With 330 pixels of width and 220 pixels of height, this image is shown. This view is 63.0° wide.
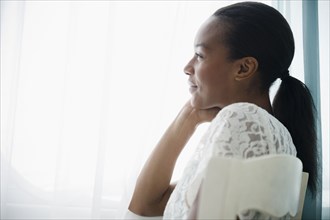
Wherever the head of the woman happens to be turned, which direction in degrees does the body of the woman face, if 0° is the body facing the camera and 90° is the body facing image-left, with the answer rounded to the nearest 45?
approximately 90°

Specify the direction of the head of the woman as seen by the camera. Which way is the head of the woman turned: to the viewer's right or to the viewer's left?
to the viewer's left
